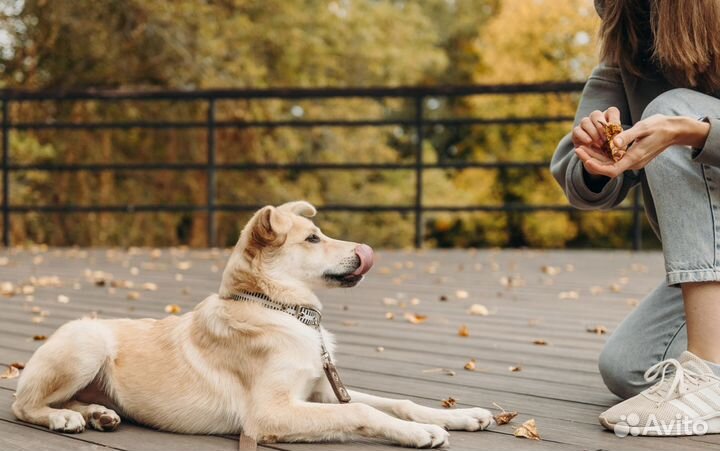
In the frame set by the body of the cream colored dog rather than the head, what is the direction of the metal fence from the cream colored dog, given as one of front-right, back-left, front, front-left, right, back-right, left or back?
left

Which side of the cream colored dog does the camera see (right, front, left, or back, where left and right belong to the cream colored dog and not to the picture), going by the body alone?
right

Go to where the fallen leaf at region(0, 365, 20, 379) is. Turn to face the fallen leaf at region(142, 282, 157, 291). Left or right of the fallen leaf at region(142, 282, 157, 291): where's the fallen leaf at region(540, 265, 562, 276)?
right

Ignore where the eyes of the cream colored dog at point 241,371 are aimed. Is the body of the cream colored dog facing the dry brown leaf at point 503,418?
yes

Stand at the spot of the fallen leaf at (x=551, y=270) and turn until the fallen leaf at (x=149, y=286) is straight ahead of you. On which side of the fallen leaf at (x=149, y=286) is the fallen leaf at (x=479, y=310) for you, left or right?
left

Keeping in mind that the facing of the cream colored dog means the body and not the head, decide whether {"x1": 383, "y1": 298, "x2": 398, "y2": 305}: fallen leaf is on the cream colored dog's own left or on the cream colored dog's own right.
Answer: on the cream colored dog's own left

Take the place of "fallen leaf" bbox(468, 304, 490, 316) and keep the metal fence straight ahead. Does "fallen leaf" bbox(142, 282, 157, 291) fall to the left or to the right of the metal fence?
left

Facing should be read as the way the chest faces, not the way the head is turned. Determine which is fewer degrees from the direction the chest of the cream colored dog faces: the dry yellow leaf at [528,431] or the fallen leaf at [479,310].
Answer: the dry yellow leaf

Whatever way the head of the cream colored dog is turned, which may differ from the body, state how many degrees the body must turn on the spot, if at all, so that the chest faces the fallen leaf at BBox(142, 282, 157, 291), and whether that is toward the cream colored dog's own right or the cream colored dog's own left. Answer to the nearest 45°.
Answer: approximately 90° to the cream colored dog's own left

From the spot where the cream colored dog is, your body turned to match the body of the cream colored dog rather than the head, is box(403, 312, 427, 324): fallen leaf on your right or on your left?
on your left

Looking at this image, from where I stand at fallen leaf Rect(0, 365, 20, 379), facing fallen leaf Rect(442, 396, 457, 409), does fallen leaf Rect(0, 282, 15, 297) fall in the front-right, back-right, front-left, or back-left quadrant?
back-left

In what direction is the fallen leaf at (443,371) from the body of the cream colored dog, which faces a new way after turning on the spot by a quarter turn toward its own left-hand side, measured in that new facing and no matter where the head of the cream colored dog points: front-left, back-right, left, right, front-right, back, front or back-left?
front-right

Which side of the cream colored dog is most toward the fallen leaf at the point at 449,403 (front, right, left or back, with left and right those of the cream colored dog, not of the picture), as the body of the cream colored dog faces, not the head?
front
